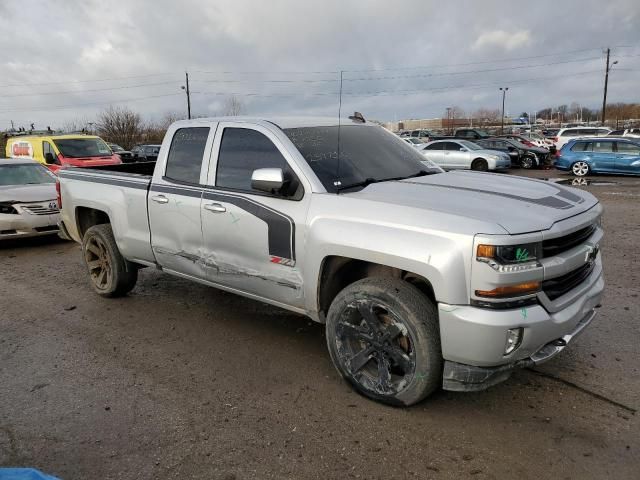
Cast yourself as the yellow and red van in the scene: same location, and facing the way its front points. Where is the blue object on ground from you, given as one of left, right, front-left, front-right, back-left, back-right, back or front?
front-right

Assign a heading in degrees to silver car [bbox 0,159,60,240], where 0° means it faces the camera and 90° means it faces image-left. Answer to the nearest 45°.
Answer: approximately 315°

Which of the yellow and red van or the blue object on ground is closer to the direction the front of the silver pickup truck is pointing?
the blue object on ground

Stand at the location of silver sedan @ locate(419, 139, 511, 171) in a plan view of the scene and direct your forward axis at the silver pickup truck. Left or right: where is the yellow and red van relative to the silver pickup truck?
right

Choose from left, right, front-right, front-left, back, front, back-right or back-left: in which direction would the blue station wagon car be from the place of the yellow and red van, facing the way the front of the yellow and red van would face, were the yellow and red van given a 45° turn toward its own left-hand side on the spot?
front

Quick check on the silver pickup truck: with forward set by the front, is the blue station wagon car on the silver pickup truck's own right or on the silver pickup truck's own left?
on the silver pickup truck's own left

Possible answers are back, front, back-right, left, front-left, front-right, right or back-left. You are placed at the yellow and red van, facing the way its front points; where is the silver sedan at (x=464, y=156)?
front-left

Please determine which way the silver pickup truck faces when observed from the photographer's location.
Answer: facing the viewer and to the right of the viewer

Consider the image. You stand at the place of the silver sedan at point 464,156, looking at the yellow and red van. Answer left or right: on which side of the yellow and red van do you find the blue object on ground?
left
